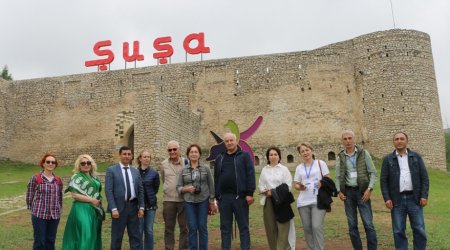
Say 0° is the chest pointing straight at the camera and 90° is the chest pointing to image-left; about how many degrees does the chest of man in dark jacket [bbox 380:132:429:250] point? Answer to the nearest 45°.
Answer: approximately 0°

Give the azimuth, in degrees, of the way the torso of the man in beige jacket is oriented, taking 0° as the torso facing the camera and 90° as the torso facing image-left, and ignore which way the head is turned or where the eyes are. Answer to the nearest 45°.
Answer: approximately 0°

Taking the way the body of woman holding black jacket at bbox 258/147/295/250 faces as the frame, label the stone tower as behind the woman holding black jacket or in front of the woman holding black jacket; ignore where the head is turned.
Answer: behind

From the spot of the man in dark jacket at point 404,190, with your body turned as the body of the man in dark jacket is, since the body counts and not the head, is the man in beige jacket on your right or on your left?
on your right

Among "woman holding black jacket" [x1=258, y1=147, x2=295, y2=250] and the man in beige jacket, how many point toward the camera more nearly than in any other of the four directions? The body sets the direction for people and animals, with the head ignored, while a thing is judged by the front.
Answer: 2

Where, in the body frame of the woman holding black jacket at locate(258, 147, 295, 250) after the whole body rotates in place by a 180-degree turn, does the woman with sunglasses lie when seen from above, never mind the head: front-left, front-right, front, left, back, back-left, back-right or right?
left

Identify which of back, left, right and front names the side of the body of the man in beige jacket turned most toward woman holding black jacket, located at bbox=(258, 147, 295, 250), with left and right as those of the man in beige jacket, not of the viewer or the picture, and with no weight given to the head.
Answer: left

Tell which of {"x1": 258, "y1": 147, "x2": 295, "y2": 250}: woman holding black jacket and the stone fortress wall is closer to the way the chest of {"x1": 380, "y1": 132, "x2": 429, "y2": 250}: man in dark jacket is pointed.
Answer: the woman holding black jacket

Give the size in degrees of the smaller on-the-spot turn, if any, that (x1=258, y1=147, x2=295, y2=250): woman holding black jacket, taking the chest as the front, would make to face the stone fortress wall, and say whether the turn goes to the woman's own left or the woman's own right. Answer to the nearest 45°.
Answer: approximately 180°
